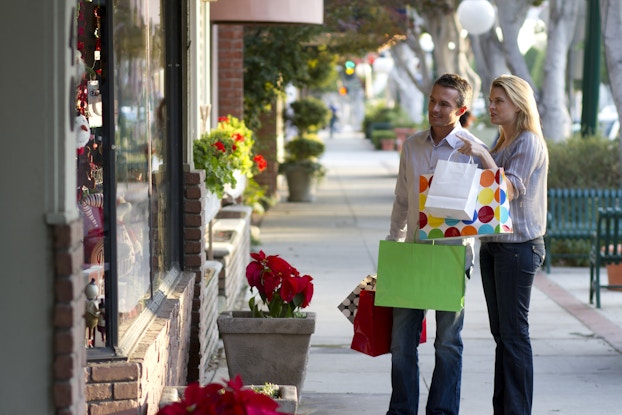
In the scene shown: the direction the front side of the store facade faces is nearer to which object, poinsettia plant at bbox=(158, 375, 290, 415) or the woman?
the woman

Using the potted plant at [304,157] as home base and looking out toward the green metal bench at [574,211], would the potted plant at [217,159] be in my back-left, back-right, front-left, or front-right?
front-right

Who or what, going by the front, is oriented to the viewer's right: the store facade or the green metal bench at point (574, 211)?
the store facade

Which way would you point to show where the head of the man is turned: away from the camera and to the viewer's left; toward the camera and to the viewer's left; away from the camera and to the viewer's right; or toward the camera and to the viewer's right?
toward the camera and to the viewer's left

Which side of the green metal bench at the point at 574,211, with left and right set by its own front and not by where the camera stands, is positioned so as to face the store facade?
front

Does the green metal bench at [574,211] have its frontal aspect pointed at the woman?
yes

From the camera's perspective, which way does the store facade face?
to the viewer's right
